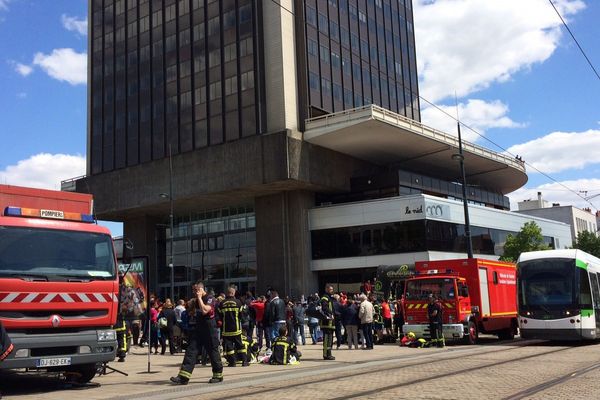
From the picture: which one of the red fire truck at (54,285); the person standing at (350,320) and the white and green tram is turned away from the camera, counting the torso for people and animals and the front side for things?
the person standing

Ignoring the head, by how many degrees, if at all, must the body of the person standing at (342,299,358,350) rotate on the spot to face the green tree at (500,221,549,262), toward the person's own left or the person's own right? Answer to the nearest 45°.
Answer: approximately 45° to the person's own right

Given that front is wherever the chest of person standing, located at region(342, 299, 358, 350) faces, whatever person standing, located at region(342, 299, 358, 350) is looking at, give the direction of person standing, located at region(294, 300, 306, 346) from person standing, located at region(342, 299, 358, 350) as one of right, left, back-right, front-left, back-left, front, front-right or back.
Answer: front-left

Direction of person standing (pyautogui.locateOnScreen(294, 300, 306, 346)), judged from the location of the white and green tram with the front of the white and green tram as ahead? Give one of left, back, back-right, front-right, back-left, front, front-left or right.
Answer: front-right

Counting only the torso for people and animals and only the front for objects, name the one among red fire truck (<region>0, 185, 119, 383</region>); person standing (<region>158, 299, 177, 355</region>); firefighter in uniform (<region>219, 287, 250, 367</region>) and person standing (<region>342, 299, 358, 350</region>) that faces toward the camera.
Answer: the red fire truck

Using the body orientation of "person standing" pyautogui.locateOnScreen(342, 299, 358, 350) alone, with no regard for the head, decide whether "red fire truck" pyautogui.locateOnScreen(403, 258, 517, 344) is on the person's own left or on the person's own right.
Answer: on the person's own right

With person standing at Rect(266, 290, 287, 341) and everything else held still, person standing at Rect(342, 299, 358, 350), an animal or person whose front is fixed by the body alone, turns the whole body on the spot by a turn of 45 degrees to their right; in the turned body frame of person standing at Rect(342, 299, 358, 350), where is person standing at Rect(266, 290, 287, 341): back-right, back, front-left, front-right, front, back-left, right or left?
back

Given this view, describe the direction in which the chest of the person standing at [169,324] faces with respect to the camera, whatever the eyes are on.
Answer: away from the camera

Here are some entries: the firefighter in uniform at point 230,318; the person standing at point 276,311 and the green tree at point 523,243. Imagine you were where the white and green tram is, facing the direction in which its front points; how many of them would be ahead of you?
2

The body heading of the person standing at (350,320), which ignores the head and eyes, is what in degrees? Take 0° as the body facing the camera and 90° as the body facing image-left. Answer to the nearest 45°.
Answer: approximately 180°
